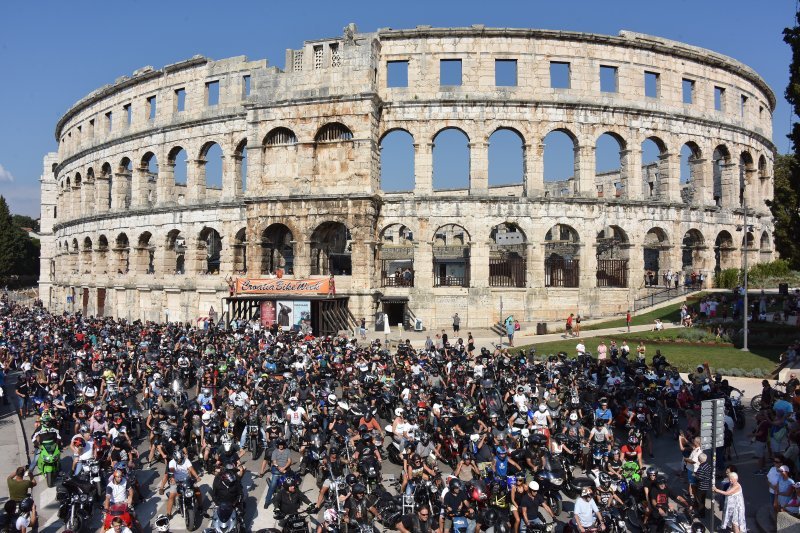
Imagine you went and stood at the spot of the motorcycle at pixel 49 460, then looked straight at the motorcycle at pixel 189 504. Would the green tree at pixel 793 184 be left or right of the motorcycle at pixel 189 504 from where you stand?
left

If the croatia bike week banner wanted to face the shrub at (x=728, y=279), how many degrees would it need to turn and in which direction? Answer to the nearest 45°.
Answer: approximately 90° to its left

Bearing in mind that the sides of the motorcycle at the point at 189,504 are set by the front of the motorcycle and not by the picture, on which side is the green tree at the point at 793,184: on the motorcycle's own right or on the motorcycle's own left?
on the motorcycle's own left

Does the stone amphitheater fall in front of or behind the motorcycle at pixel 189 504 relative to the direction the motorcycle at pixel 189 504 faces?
behind

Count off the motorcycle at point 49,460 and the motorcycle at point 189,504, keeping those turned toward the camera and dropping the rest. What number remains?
2

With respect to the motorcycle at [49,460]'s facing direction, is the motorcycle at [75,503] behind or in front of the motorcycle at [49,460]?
in front

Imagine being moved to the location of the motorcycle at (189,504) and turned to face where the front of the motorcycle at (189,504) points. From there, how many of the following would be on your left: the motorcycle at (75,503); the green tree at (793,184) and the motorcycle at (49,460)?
1

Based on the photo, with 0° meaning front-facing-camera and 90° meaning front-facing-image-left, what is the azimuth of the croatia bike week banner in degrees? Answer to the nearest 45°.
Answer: approximately 0°

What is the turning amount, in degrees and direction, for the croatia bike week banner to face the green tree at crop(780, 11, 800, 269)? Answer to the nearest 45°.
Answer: approximately 45° to its left

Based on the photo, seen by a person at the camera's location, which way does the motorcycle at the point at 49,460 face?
facing the viewer

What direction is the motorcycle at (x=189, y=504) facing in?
toward the camera

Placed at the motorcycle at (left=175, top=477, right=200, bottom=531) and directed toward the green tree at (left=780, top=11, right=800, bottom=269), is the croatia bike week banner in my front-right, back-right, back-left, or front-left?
front-left

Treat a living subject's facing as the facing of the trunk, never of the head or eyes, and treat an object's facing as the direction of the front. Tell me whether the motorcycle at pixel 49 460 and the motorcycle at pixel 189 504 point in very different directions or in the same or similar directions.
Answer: same or similar directions

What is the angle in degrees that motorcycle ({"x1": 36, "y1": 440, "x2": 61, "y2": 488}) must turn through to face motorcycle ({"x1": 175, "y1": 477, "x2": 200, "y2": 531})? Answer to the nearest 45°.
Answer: approximately 45° to its left

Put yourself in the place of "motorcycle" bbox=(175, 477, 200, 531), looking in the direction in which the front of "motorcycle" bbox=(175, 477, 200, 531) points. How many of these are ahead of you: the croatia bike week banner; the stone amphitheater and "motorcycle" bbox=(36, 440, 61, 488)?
0

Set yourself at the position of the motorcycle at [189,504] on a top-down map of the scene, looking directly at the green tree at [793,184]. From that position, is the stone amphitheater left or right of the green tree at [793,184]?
left

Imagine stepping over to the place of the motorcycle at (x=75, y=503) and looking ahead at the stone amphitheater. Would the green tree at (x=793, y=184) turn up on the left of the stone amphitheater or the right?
right

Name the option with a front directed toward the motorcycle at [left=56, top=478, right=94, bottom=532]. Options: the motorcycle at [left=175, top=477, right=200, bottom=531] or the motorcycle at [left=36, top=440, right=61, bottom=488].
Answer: the motorcycle at [left=36, top=440, right=61, bottom=488]

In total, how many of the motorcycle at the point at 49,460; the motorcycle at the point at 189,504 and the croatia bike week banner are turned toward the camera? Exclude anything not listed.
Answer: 3

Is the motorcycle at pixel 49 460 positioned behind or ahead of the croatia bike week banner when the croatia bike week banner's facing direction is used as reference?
ahead
